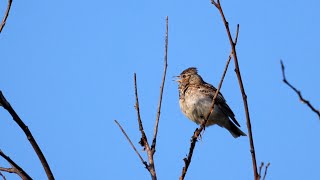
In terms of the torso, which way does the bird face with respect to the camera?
to the viewer's left
